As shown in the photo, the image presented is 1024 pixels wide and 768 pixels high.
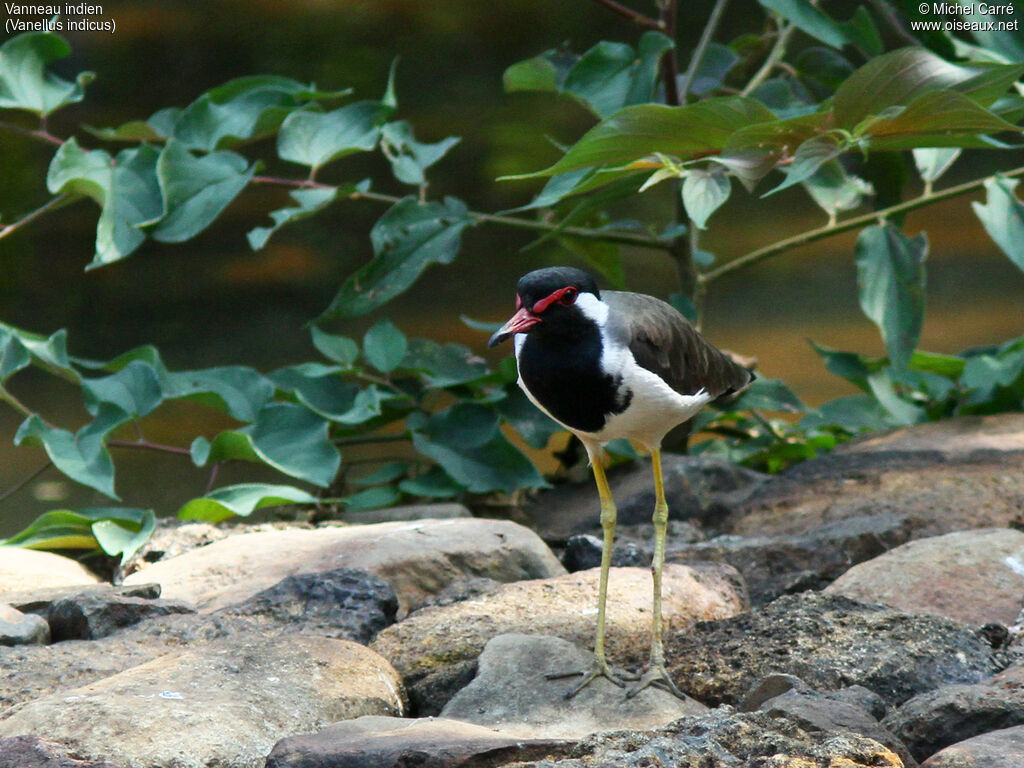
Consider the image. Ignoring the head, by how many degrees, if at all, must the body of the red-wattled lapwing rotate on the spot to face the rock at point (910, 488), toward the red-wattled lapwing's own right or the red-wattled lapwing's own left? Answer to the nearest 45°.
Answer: approximately 180°

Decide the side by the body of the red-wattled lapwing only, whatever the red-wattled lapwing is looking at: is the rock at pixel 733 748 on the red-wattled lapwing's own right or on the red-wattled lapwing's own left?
on the red-wattled lapwing's own left

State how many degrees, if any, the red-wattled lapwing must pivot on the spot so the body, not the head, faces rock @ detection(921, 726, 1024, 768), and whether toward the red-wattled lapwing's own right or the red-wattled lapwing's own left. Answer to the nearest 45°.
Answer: approximately 90° to the red-wattled lapwing's own left

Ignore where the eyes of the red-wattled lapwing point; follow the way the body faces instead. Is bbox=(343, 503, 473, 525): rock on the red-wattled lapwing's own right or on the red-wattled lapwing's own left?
on the red-wattled lapwing's own right

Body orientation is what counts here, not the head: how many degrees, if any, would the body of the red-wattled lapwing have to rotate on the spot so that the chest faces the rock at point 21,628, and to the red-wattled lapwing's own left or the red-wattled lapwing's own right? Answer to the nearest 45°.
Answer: approximately 45° to the red-wattled lapwing's own right

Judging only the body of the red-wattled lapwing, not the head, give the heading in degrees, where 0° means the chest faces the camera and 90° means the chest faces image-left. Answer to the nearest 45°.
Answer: approximately 45°
